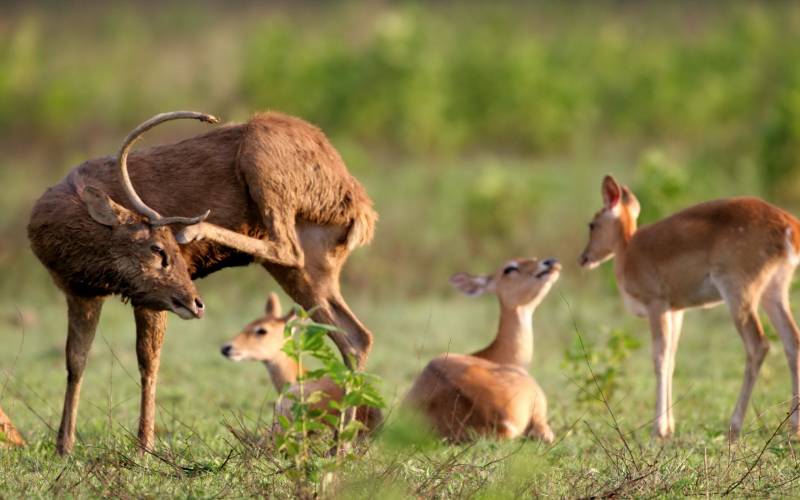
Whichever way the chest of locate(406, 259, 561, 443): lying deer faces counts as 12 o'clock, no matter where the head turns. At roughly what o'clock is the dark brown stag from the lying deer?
The dark brown stag is roughly at 6 o'clock from the lying deer.

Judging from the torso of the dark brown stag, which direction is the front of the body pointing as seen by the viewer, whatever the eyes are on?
to the viewer's left

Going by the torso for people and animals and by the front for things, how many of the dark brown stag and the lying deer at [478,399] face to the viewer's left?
1

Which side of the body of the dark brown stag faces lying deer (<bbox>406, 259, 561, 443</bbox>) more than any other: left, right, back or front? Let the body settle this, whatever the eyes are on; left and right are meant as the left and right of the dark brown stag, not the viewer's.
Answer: back

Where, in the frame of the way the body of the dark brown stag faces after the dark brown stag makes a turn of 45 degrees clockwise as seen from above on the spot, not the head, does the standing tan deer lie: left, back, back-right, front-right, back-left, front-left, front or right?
back-right

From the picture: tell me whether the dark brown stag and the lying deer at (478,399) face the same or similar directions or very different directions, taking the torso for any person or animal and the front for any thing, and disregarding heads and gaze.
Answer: very different directions

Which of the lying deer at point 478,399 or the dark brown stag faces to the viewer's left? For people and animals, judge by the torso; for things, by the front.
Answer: the dark brown stag

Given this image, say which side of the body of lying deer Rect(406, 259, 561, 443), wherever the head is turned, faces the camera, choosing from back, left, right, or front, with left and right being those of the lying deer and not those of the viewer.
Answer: right
